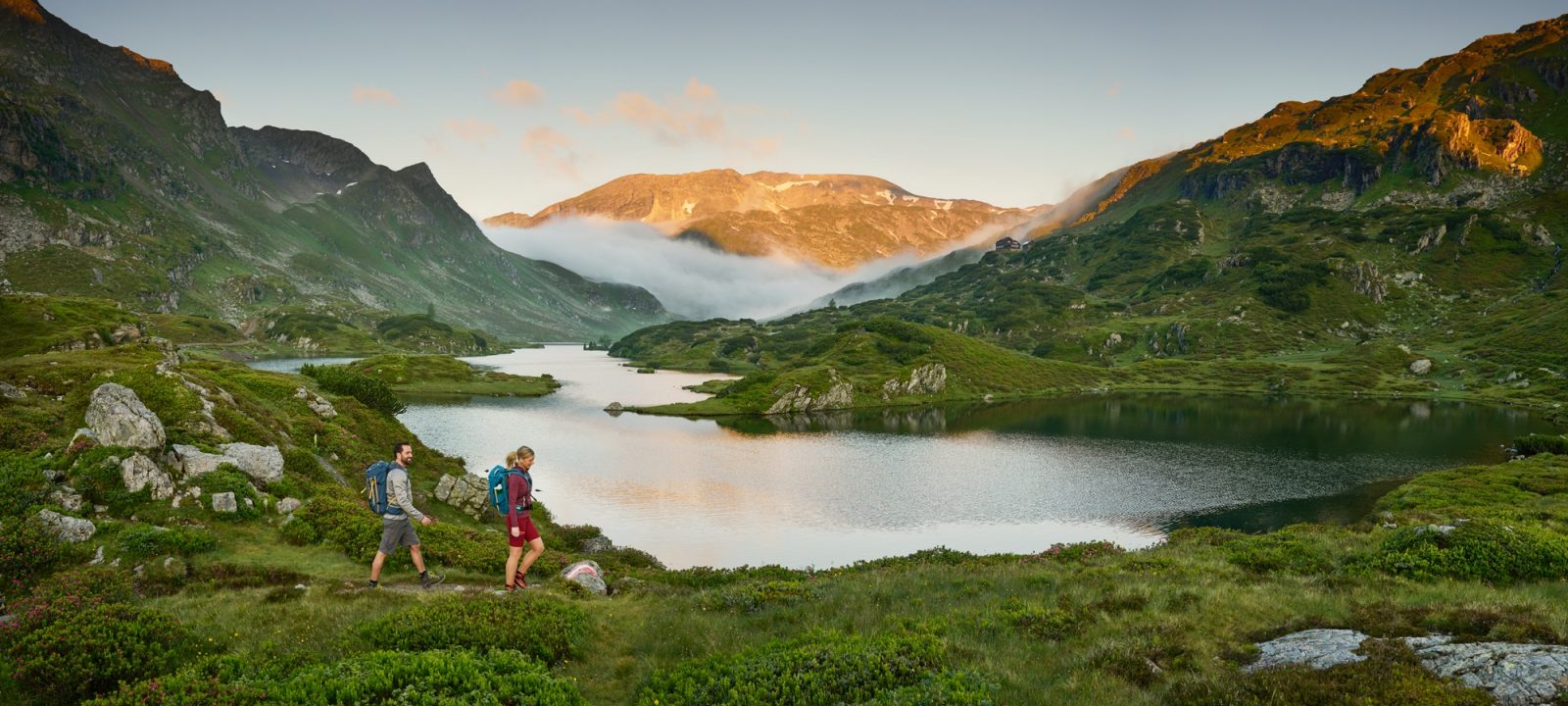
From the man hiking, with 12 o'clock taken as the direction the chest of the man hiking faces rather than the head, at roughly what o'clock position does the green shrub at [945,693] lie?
The green shrub is roughly at 2 o'clock from the man hiking.

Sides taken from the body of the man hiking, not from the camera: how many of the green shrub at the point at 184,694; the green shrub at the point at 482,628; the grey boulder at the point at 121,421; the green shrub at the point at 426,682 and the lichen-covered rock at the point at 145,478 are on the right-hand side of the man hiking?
3

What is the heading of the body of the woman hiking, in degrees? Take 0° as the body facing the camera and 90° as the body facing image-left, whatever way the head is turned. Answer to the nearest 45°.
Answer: approximately 270°

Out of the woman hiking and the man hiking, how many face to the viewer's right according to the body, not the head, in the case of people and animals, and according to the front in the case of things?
2

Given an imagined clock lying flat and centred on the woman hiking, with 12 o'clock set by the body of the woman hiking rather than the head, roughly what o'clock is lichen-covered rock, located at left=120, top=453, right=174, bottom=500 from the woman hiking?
The lichen-covered rock is roughly at 7 o'clock from the woman hiking.

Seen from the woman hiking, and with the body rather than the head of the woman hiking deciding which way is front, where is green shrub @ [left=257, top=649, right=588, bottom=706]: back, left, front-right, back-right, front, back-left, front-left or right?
right

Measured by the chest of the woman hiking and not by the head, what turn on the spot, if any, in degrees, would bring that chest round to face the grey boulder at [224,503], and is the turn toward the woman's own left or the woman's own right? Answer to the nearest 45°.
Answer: approximately 135° to the woman's own left

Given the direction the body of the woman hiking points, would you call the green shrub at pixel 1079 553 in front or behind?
in front

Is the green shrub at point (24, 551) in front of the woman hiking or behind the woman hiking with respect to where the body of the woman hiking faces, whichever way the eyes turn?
behind

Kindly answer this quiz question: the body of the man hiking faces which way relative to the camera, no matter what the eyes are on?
to the viewer's right

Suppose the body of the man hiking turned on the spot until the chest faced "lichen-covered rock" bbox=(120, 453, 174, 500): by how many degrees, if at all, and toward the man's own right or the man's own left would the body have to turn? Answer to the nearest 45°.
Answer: approximately 135° to the man's own left
